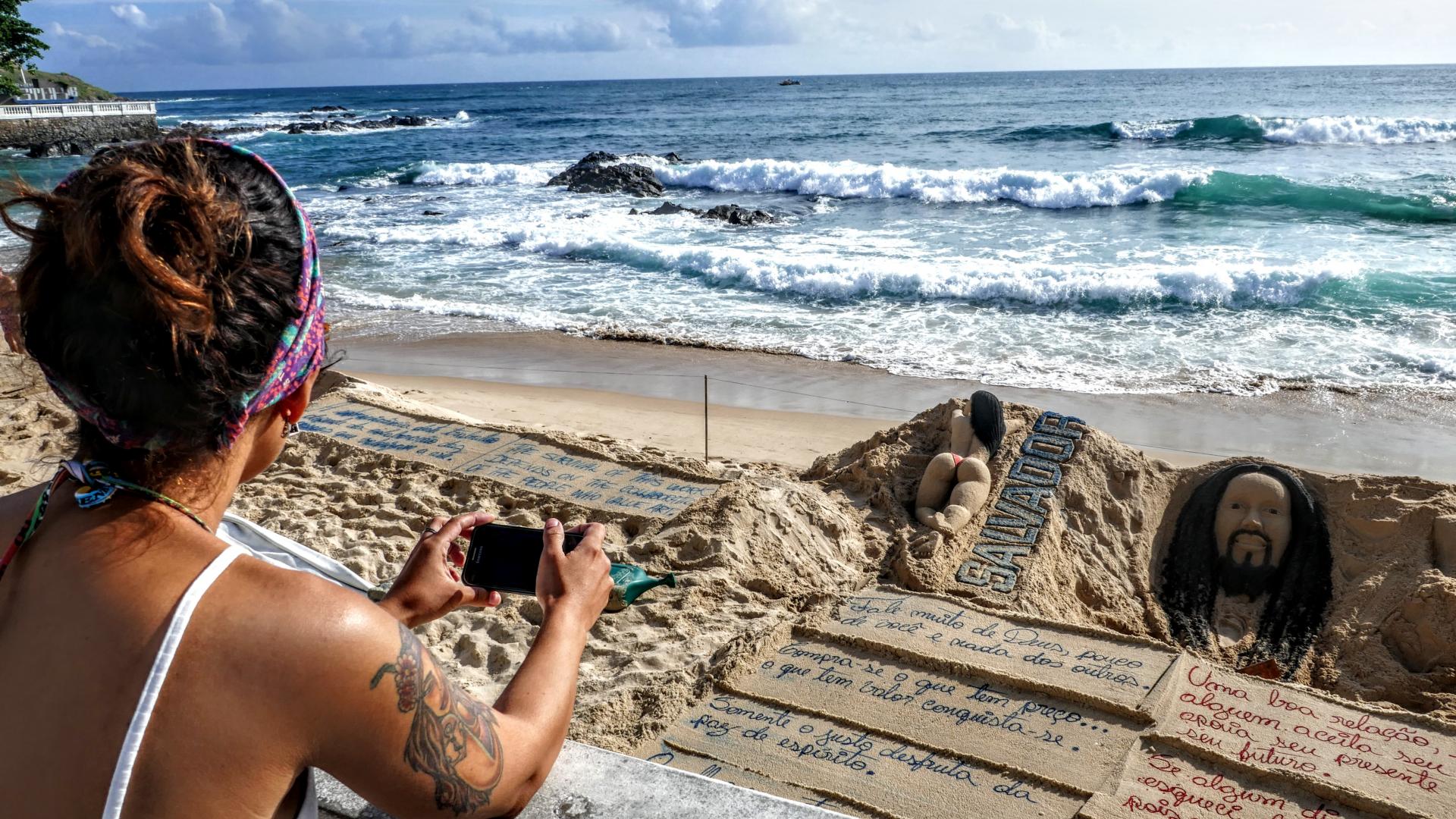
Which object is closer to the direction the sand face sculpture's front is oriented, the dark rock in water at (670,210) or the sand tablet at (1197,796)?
the sand tablet

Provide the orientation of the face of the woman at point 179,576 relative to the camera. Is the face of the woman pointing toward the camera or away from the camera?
away from the camera

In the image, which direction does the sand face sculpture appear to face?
toward the camera

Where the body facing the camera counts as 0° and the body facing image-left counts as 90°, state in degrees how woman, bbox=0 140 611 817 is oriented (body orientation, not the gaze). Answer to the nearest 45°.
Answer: approximately 225°

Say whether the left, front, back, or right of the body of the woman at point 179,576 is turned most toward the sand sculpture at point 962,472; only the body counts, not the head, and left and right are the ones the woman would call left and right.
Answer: front

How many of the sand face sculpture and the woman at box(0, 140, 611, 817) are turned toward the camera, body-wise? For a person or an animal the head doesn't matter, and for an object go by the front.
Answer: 1

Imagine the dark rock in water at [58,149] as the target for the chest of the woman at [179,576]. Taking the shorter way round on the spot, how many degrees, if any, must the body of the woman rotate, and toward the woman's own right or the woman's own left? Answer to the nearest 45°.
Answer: approximately 45° to the woman's own left

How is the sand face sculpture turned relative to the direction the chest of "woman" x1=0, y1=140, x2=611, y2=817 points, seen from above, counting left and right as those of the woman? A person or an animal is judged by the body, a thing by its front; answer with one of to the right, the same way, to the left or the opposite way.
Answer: the opposite way

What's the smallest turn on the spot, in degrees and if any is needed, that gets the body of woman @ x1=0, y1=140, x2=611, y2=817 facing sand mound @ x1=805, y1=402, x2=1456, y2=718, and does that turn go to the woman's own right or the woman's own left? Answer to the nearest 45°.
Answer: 0° — they already face it
